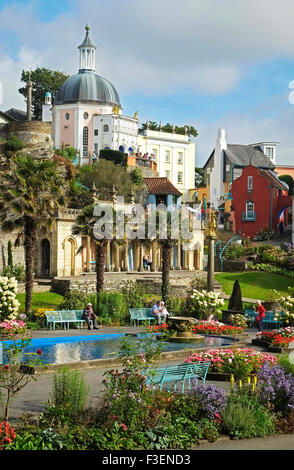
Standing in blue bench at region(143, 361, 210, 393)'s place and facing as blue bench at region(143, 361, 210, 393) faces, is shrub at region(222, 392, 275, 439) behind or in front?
behind

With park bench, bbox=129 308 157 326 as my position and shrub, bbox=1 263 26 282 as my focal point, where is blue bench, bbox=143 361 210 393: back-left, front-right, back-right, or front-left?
back-left

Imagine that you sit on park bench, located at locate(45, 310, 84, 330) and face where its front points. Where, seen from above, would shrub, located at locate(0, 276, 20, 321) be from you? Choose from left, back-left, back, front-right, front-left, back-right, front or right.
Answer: front-right

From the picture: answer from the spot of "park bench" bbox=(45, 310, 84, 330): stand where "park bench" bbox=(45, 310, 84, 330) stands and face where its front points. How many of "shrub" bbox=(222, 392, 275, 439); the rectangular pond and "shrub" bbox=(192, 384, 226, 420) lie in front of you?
3

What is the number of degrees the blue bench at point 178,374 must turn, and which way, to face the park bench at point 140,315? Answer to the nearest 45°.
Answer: approximately 45° to its right

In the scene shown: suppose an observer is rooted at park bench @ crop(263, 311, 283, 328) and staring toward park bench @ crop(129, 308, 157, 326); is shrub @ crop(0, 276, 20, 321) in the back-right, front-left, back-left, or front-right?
front-left

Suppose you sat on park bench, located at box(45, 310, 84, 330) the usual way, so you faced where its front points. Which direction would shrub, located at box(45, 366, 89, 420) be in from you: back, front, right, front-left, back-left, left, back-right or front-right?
front

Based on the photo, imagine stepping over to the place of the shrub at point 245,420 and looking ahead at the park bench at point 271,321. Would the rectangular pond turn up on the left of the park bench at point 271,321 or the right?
left

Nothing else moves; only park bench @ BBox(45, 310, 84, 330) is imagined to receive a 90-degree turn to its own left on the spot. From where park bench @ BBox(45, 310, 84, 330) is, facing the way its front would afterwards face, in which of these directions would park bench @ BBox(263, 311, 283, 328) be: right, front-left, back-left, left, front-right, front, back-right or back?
front

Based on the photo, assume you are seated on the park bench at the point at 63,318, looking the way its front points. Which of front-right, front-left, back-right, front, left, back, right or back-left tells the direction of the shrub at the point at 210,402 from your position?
front

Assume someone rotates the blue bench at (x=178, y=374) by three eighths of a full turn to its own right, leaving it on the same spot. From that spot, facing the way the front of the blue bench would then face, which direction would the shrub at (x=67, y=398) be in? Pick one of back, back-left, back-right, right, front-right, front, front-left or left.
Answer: back-right

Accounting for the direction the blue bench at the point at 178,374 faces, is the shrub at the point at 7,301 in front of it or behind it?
in front

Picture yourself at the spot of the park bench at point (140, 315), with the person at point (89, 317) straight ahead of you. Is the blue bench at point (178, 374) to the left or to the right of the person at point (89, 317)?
left

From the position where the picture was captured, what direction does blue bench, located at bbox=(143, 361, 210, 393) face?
facing away from the viewer and to the left of the viewer

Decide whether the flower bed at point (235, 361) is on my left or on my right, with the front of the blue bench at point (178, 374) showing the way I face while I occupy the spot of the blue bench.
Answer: on my right

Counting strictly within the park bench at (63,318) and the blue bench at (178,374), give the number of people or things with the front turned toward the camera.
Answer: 1

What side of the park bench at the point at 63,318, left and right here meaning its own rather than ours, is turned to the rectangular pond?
front

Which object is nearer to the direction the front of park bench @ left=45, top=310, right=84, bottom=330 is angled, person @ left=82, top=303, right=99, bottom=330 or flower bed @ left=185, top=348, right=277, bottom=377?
the flower bed

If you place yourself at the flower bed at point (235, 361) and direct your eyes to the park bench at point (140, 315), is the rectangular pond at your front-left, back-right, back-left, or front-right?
front-left

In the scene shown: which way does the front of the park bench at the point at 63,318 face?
toward the camera

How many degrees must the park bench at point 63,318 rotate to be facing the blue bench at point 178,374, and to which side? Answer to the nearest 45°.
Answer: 0° — it already faces it
